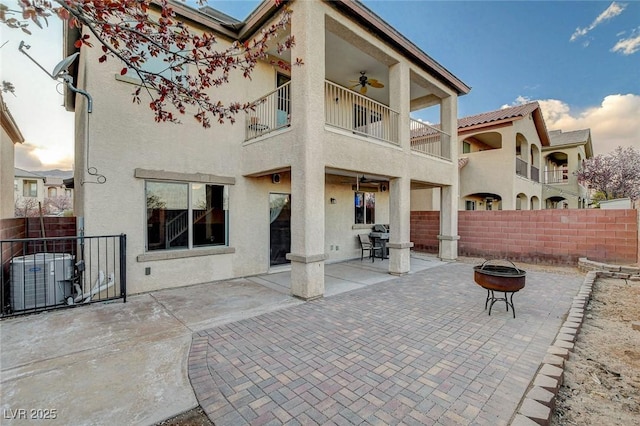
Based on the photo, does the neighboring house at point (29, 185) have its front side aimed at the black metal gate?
yes

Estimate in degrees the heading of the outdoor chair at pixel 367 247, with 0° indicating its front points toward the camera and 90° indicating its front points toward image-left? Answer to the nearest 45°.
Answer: approximately 315°

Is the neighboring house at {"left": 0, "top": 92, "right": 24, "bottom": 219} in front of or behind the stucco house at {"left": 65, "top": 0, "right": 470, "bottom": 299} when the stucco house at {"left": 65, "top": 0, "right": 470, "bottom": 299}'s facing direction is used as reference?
in front

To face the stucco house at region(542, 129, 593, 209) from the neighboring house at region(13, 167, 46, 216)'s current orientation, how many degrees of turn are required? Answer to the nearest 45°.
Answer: approximately 45° to its left
